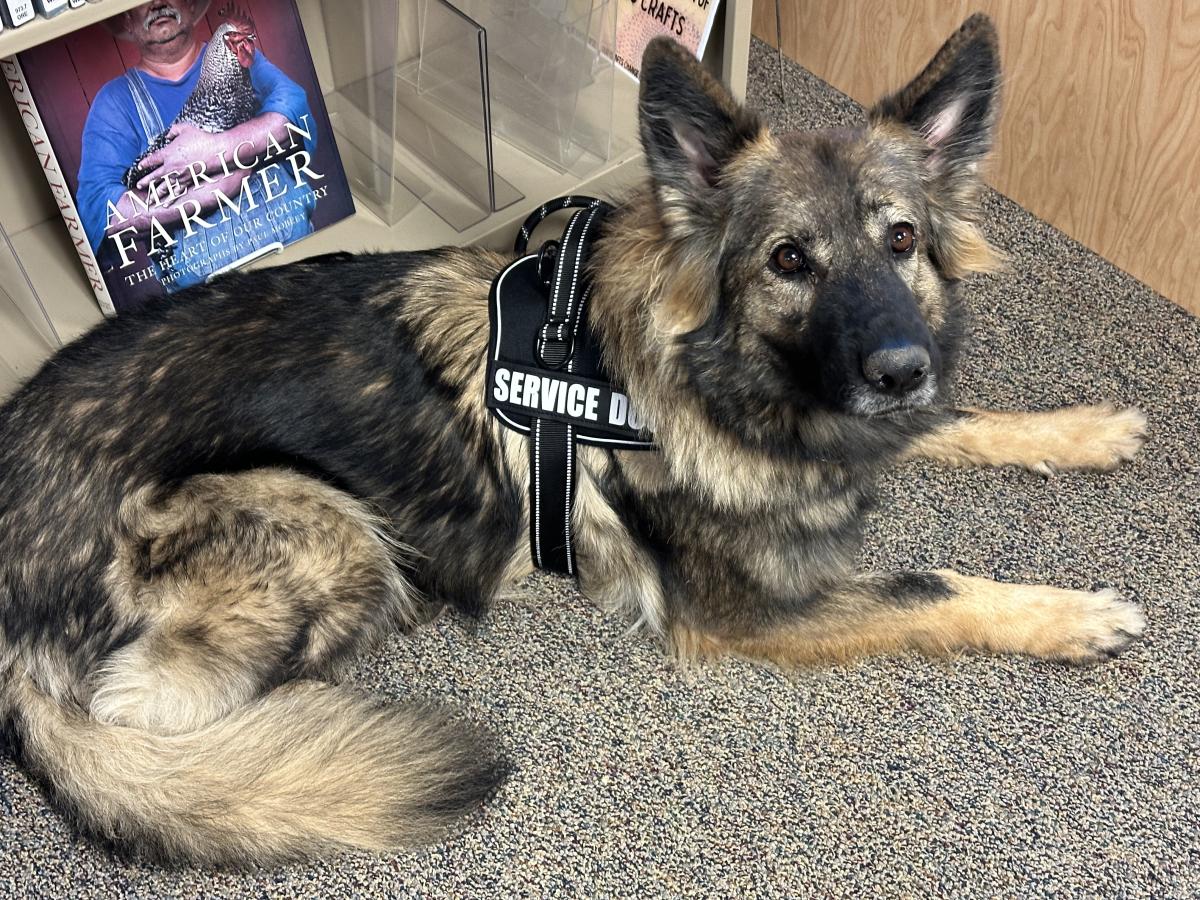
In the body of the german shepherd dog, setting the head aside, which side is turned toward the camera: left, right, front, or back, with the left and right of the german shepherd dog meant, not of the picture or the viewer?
right

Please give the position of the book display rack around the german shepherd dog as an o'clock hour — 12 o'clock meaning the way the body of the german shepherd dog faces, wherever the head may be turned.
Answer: The book display rack is roughly at 9 o'clock from the german shepherd dog.

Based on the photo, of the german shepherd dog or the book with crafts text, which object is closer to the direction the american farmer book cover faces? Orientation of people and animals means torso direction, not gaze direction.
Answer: the german shepherd dog

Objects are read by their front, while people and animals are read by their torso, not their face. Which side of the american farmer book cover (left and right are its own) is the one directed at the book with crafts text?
left

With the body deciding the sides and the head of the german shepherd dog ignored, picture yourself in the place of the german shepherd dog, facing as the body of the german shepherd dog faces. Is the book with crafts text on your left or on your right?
on your left

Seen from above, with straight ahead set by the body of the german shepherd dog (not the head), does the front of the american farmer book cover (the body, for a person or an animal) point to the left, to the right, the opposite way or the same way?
to the right

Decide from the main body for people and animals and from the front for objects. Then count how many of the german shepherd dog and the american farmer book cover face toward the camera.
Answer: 1

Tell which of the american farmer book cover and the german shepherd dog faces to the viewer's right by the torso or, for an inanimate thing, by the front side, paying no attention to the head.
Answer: the german shepherd dog

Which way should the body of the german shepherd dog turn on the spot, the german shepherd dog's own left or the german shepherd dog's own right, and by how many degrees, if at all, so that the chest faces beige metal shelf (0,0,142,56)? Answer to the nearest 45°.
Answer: approximately 135° to the german shepherd dog's own left
